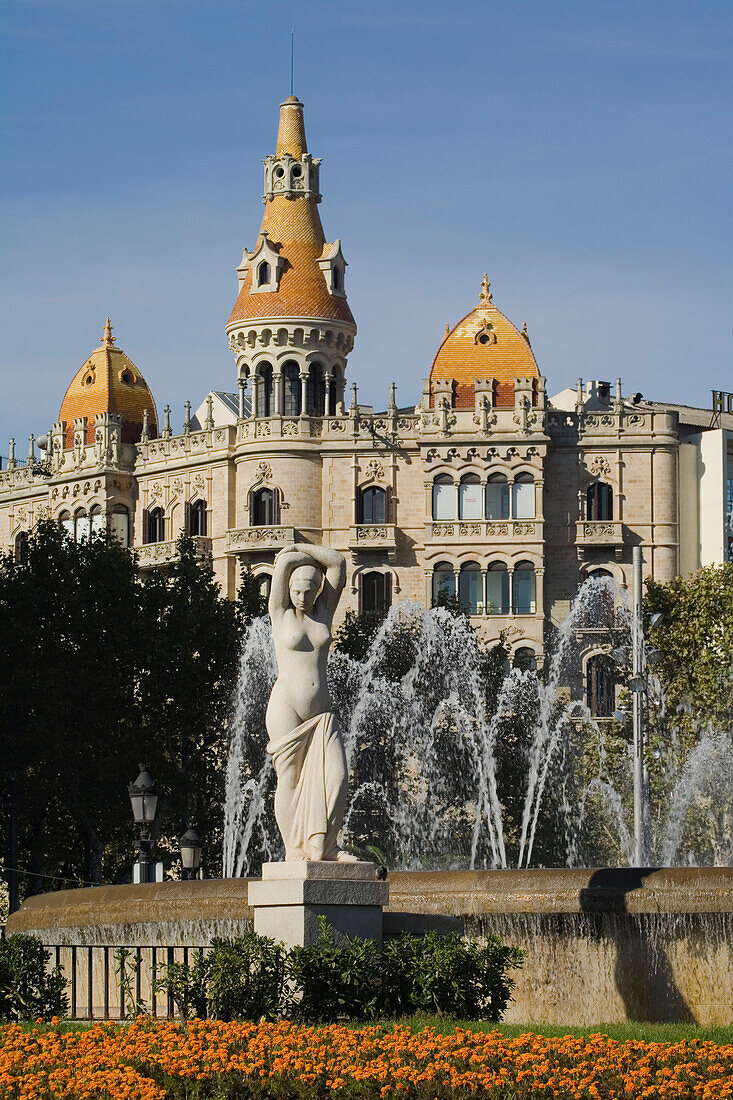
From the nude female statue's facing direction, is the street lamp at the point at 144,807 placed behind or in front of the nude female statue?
behind

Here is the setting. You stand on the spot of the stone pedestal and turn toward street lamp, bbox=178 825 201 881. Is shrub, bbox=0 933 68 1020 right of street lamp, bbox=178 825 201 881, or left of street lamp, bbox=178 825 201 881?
left

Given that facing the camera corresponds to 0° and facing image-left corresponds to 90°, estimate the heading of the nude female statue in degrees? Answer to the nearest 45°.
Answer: approximately 315°

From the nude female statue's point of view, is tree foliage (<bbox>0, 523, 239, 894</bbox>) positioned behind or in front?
behind
